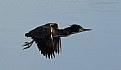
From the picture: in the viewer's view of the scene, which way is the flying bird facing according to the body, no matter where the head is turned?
to the viewer's right
